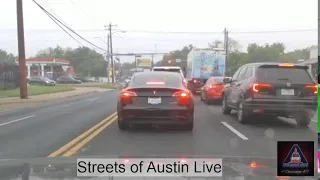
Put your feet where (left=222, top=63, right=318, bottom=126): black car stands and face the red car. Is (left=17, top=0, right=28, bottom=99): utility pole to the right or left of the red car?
left

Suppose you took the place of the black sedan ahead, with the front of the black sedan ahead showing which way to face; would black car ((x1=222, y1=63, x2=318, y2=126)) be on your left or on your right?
on your right

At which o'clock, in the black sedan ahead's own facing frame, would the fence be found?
The fence is roughly at 11 o'clock from the black sedan ahead.

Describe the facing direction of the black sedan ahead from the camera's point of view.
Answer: facing away from the viewer

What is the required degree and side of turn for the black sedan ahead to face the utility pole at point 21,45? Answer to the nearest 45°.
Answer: approximately 45° to its left

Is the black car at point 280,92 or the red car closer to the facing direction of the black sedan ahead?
the red car
